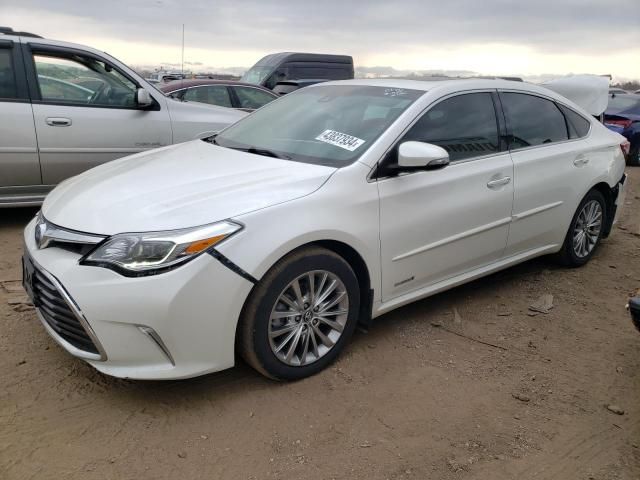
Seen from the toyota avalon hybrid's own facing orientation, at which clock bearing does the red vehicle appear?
The red vehicle is roughly at 4 o'clock from the toyota avalon hybrid.

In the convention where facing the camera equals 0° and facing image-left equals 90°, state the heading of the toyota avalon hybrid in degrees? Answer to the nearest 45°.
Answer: approximately 45°

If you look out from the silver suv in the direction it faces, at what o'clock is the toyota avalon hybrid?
The toyota avalon hybrid is roughly at 2 o'clock from the silver suv.

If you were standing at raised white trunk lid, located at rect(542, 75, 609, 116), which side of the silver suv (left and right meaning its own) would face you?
front

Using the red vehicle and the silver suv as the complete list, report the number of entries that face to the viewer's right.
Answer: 2

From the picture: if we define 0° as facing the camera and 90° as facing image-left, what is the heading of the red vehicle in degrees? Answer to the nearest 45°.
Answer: approximately 270°

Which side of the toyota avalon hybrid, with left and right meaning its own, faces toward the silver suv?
right

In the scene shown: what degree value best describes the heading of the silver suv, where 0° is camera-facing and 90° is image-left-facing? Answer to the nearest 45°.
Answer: approximately 270°

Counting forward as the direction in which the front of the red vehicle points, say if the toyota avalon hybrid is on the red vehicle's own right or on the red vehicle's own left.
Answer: on the red vehicle's own right
